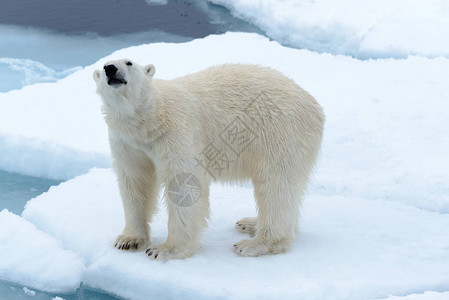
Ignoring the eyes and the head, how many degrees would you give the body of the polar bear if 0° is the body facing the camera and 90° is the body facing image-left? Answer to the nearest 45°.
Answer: approximately 45°
